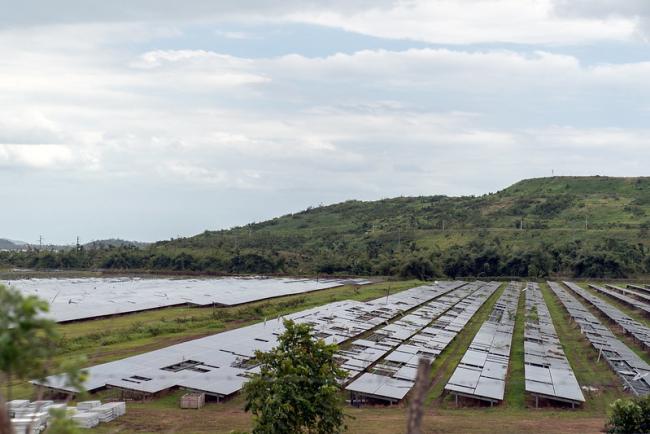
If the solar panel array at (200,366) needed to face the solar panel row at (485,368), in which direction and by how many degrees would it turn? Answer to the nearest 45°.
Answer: approximately 45° to its left

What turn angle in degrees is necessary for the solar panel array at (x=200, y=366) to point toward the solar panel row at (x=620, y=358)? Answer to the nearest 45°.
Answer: approximately 45° to its left

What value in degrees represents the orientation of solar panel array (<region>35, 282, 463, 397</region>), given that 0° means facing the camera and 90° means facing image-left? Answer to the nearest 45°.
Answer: approximately 315°
